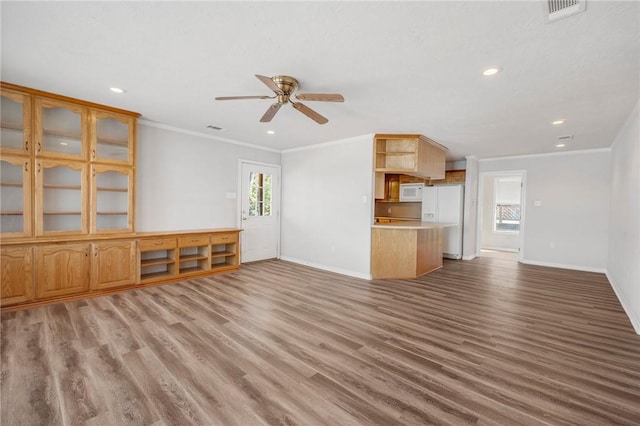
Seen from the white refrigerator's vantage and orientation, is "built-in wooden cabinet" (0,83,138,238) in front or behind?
in front

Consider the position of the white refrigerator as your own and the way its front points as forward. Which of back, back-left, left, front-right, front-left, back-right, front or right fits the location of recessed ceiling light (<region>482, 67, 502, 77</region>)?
front

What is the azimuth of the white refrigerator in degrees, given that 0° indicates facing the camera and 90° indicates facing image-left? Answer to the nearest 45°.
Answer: approximately 0°

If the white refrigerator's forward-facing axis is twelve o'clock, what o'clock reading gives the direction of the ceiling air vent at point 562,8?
The ceiling air vent is roughly at 12 o'clock from the white refrigerator.

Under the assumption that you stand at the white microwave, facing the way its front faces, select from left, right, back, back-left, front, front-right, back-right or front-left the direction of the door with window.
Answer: front-right

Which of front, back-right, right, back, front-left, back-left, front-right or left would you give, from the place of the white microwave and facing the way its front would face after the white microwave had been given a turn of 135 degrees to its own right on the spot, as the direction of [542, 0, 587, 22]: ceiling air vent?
back-left

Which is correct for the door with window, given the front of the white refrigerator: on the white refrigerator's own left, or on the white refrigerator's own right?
on the white refrigerator's own right

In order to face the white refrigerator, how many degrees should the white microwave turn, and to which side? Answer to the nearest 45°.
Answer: approximately 90° to its left

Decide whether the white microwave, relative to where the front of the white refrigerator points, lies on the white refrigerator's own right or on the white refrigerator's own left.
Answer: on the white refrigerator's own right

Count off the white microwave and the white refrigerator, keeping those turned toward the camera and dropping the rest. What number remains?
2

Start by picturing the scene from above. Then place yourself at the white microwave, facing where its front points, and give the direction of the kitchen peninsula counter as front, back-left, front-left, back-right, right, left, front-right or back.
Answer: front

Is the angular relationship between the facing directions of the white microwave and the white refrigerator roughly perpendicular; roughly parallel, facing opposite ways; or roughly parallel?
roughly parallel

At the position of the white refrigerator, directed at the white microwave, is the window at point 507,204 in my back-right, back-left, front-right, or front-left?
back-right

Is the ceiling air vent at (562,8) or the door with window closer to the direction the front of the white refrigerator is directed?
the ceiling air vent

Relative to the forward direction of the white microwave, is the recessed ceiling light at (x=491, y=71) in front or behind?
in front

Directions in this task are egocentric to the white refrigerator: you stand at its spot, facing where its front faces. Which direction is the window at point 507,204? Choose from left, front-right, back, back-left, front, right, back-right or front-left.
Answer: back-left

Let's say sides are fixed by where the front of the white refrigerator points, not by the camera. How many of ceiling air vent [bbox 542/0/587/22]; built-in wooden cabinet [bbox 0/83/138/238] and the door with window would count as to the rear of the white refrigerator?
0
